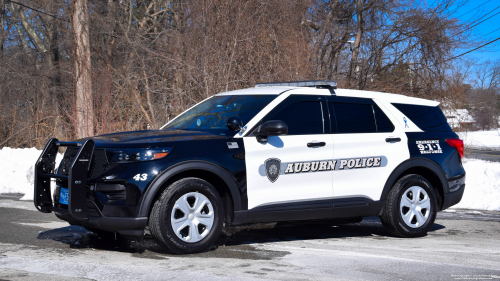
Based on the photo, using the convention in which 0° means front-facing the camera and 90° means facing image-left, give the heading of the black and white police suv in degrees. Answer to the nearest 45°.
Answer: approximately 45°
